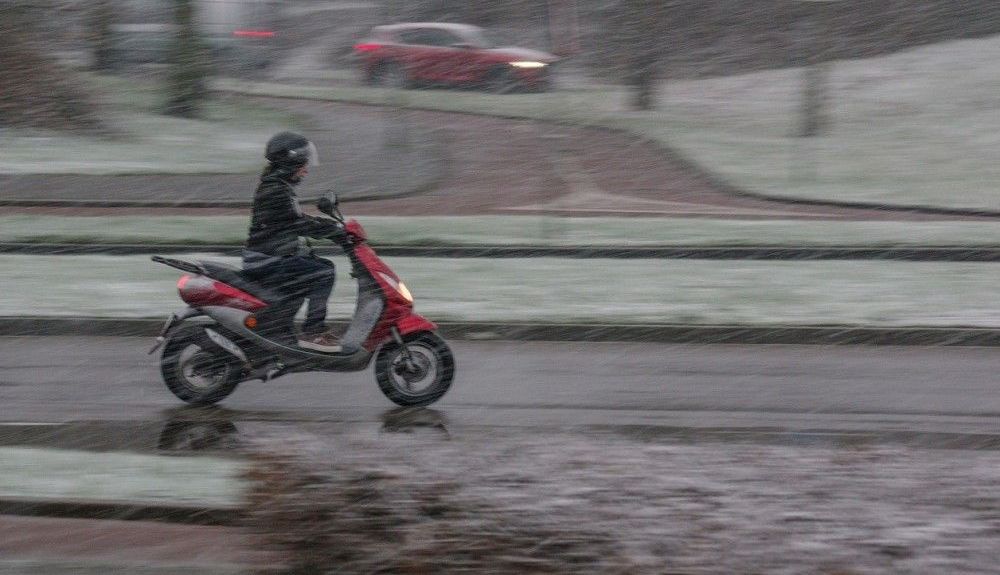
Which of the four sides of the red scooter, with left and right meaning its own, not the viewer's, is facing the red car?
left

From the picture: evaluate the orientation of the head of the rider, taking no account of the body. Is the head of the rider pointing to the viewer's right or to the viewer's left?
to the viewer's right

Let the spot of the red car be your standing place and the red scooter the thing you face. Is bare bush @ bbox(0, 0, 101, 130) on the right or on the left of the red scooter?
right

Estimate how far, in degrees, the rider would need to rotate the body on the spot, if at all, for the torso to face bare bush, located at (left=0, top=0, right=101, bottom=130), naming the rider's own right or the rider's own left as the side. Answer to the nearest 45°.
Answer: approximately 90° to the rider's own left

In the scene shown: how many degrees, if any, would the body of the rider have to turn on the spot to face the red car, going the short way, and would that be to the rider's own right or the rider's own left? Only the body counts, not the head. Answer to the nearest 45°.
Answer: approximately 90° to the rider's own left

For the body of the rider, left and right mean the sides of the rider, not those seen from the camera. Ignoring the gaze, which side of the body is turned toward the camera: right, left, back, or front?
right

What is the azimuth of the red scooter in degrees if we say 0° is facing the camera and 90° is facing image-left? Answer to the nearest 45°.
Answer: approximately 270°
